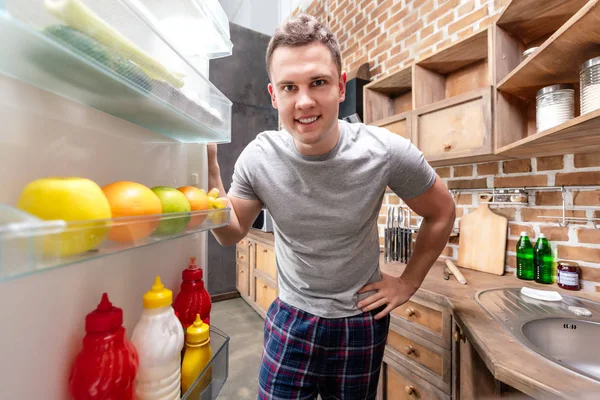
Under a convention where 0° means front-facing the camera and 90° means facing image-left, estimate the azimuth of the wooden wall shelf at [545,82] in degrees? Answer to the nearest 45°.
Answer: approximately 45°

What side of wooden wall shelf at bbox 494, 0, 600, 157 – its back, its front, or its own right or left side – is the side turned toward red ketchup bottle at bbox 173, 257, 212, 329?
front

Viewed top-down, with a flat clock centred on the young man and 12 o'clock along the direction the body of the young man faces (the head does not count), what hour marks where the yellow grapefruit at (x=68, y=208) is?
The yellow grapefruit is roughly at 1 o'clock from the young man.

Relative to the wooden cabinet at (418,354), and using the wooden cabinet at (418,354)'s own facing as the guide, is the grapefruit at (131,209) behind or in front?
in front

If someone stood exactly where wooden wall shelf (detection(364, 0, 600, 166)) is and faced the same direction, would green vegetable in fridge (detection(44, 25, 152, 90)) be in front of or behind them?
in front
